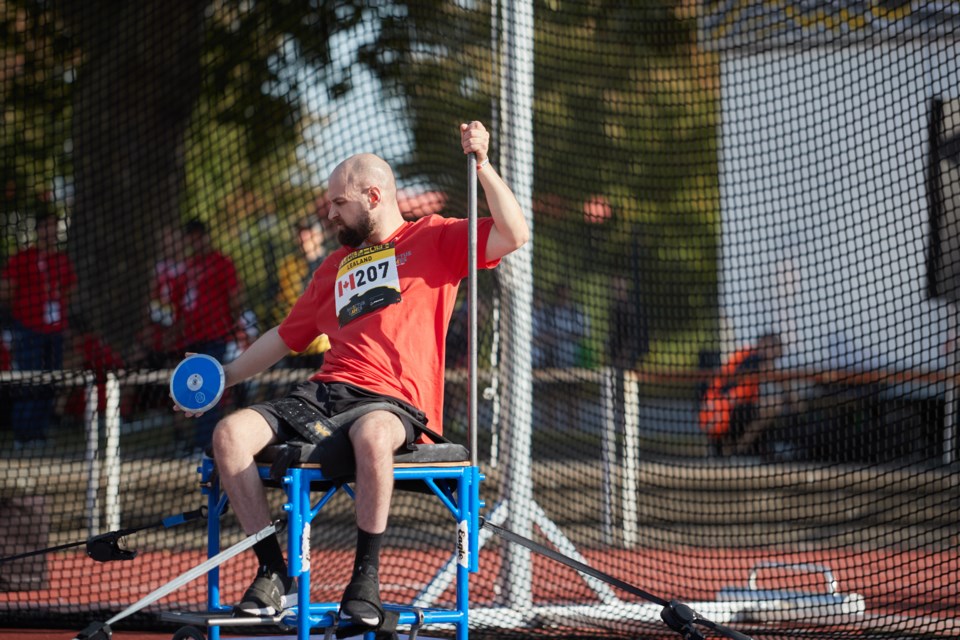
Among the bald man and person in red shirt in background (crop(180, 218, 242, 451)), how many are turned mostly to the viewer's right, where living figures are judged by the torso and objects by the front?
0

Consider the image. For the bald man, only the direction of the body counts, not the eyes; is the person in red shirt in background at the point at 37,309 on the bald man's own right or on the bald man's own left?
on the bald man's own right

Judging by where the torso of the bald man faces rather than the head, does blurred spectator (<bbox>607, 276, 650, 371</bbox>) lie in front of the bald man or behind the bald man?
behind

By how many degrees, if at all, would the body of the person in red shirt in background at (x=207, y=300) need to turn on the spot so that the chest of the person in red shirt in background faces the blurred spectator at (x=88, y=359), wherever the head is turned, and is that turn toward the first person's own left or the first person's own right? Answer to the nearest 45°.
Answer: approximately 45° to the first person's own right

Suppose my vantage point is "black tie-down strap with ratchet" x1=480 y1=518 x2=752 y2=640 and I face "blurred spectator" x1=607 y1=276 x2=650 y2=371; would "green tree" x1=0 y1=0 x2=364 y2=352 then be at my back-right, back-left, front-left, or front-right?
front-left

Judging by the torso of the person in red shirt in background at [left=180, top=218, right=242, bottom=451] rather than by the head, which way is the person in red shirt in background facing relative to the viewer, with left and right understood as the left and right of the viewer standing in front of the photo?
facing the viewer and to the left of the viewer

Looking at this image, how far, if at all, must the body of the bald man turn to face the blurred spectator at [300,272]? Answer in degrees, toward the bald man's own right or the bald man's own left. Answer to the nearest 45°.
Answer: approximately 135° to the bald man's own right

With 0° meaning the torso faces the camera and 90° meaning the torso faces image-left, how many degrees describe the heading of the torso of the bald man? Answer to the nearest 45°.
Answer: approximately 45°

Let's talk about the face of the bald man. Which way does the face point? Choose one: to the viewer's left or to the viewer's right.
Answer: to the viewer's left

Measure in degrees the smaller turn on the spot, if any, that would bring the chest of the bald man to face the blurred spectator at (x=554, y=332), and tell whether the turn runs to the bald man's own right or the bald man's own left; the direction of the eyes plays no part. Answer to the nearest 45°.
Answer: approximately 135° to the bald man's own right

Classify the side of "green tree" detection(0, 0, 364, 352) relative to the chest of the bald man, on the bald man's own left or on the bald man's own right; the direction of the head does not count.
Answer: on the bald man's own right
